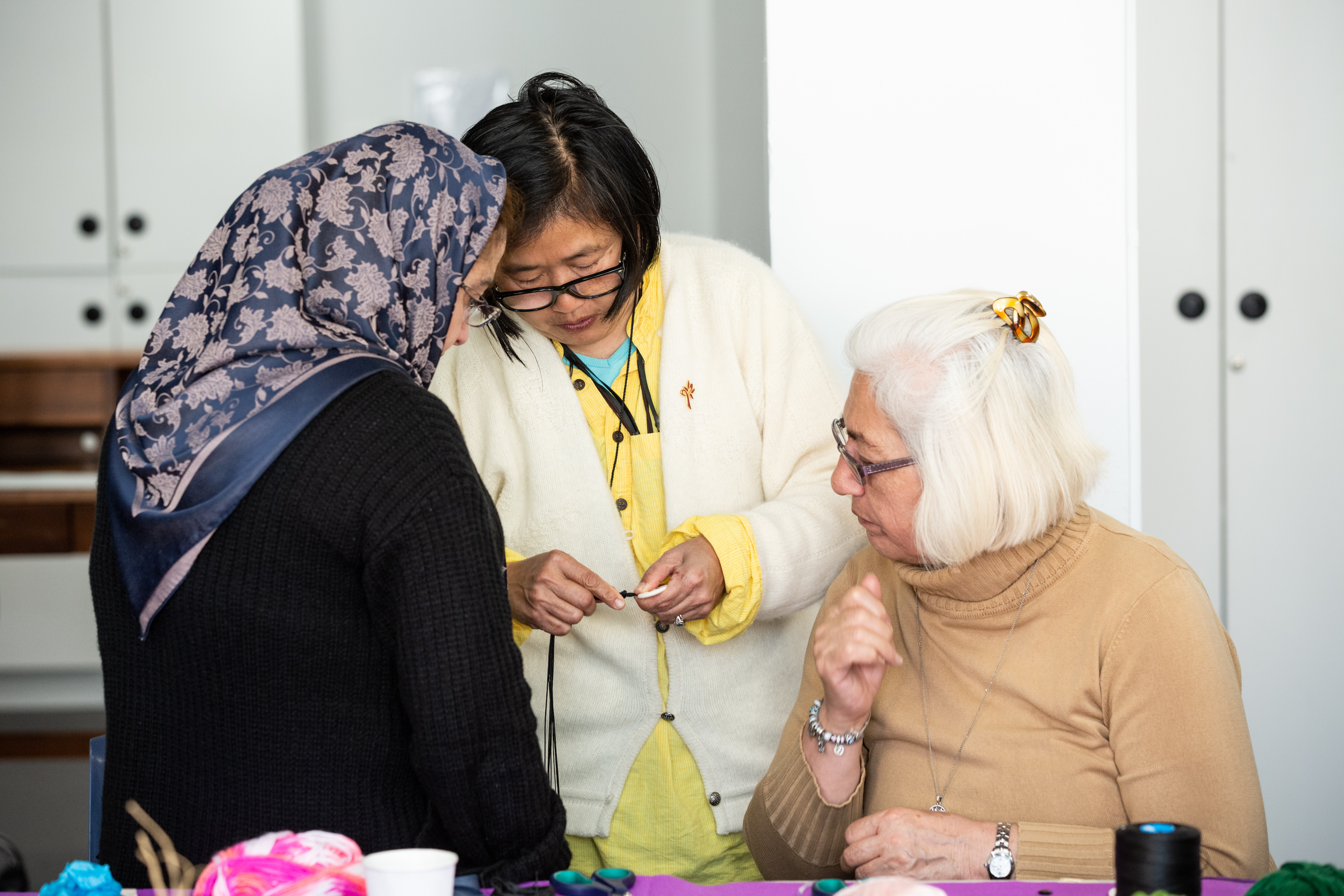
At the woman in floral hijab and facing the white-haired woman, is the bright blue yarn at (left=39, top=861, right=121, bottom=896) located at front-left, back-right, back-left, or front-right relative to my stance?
back-right

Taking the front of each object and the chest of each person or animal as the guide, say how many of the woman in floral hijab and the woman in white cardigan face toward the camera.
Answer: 1

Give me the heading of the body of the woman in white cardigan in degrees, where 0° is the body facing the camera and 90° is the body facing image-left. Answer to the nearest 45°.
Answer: approximately 0°

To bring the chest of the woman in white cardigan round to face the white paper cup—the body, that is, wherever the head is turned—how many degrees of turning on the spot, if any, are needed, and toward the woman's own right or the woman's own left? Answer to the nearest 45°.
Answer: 0° — they already face it

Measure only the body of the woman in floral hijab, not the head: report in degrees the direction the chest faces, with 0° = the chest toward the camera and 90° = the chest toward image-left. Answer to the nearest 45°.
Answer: approximately 225°
